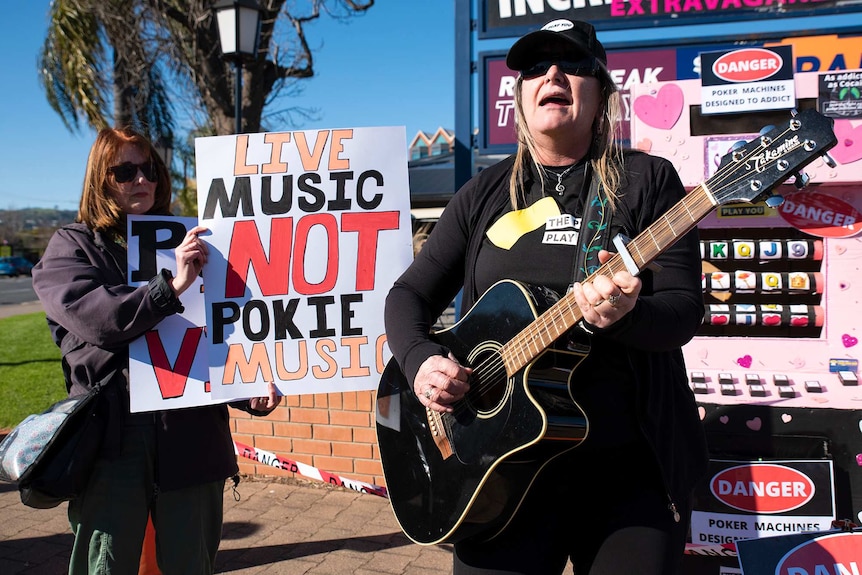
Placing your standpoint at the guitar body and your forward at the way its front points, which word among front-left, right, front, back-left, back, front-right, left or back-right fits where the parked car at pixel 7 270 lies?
right

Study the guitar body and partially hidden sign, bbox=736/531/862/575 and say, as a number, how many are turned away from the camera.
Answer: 0

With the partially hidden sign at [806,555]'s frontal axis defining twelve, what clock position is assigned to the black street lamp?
The black street lamp is roughly at 4 o'clock from the partially hidden sign.

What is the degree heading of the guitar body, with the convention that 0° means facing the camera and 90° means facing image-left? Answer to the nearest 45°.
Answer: approximately 45°

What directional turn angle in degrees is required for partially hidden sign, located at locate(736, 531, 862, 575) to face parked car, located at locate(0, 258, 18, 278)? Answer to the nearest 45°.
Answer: approximately 135° to its right

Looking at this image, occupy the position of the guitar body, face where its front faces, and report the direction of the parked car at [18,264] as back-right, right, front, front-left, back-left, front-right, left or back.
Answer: right

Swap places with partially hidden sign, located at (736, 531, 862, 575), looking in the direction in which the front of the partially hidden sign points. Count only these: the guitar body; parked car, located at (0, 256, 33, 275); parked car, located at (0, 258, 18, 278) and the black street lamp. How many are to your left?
0

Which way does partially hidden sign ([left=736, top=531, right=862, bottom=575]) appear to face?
toward the camera

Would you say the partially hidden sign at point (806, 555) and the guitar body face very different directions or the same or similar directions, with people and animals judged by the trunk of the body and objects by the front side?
same or similar directions
